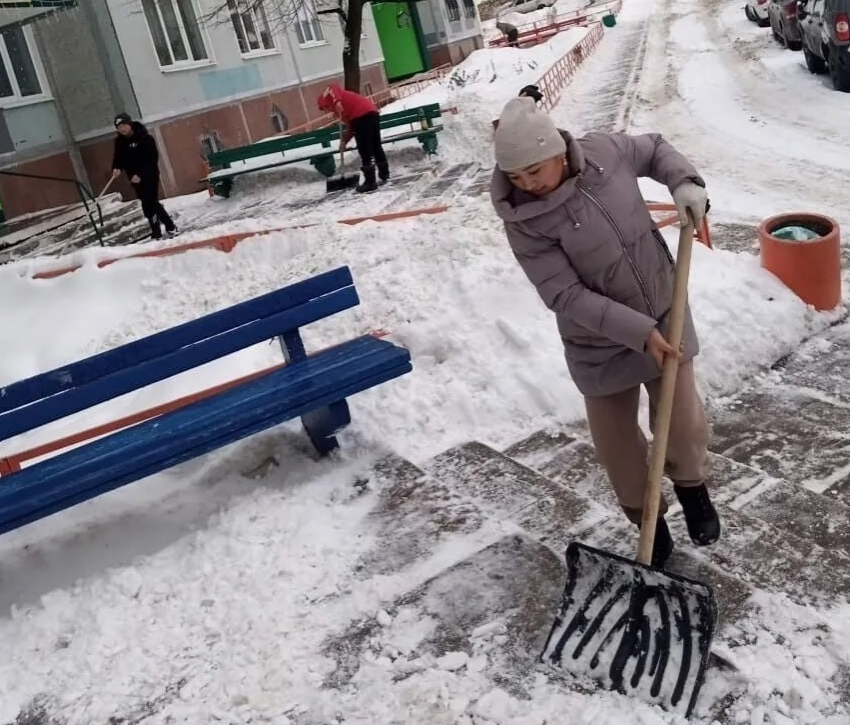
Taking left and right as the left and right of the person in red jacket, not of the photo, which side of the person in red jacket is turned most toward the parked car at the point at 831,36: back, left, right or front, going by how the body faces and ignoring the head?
back

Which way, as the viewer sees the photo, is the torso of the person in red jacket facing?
to the viewer's left

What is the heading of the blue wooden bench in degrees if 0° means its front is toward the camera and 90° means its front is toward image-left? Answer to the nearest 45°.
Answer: approximately 315°

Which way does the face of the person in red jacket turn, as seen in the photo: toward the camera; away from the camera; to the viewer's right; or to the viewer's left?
to the viewer's left

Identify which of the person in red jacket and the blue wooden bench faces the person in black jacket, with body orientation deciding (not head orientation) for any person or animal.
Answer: the person in red jacket

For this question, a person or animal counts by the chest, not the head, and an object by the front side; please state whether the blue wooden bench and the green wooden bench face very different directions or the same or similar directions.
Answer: same or similar directions

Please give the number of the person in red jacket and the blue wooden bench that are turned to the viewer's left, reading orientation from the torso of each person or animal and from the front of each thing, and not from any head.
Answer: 1

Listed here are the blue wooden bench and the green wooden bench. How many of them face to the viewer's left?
0

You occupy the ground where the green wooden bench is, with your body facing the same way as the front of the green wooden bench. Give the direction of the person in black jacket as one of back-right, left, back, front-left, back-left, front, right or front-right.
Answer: right

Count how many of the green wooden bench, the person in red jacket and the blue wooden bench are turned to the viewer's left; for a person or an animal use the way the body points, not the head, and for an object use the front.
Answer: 1

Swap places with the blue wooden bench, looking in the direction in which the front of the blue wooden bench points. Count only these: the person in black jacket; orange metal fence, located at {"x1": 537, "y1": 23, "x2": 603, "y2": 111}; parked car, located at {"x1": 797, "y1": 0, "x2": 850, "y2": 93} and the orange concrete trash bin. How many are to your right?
0

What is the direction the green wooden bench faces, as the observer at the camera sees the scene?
facing the viewer and to the right of the viewer

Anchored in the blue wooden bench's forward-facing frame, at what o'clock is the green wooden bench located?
The green wooden bench is roughly at 8 o'clock from the blue wooden bench.

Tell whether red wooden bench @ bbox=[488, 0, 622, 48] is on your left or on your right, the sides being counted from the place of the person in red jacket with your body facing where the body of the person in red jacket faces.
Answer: on your right

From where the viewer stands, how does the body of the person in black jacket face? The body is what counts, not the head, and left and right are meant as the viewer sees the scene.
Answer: facing the viewer and to the left of the viewer

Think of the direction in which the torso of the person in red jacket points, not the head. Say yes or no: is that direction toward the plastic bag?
no
